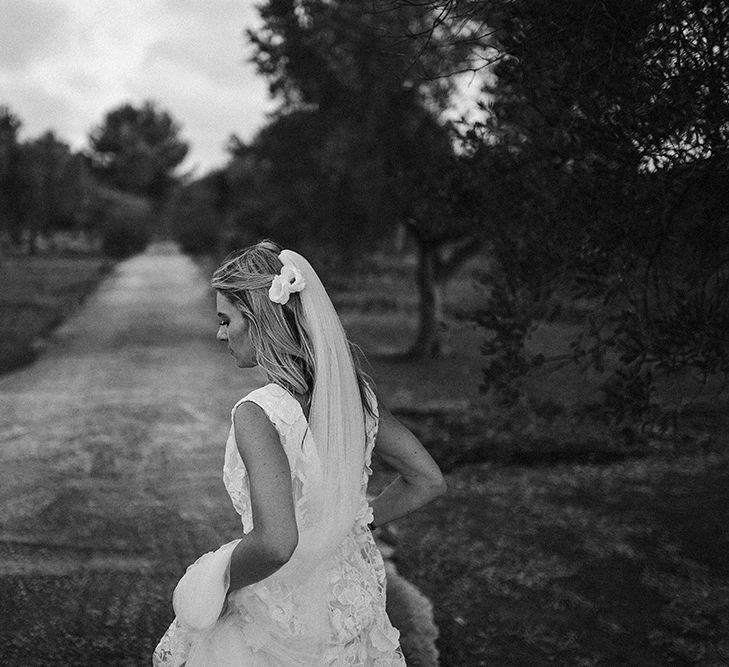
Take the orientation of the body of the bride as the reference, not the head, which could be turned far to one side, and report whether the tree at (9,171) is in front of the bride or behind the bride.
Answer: in front

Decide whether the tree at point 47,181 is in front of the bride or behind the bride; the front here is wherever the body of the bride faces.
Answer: in front

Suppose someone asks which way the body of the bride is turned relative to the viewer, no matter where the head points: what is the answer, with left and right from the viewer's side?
facing away from the viewer and to the left of the viewer

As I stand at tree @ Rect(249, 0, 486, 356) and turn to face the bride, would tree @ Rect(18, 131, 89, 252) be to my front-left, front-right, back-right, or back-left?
back-right

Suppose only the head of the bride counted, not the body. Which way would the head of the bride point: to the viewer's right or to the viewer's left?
to the viewer's left

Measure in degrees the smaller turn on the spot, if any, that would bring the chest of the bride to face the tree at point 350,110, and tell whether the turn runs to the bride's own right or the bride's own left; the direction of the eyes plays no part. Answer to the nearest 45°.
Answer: approximately 45° to the bride's own right
